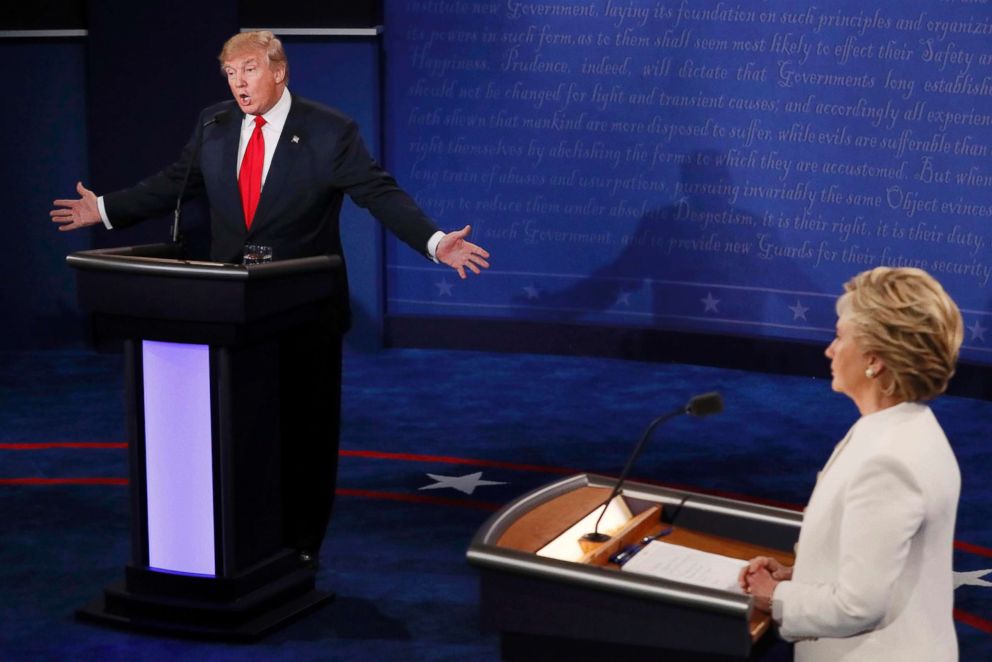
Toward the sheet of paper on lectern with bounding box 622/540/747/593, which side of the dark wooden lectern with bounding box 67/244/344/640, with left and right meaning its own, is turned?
left

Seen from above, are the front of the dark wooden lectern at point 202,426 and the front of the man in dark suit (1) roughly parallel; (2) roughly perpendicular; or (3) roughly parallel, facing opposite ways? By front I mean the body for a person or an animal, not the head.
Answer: roughly parallel

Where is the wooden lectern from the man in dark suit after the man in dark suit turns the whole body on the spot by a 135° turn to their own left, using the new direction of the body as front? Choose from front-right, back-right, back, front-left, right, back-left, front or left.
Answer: right

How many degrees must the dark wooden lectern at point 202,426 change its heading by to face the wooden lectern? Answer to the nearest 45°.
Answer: approximately 45° to its left

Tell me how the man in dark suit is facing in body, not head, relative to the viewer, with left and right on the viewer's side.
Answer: facing the viewer and to the left of the viewer

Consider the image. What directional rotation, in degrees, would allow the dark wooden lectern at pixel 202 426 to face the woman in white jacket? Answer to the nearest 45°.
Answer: approximately 90° to its left

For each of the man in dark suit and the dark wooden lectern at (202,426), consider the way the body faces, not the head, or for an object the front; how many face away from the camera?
0
